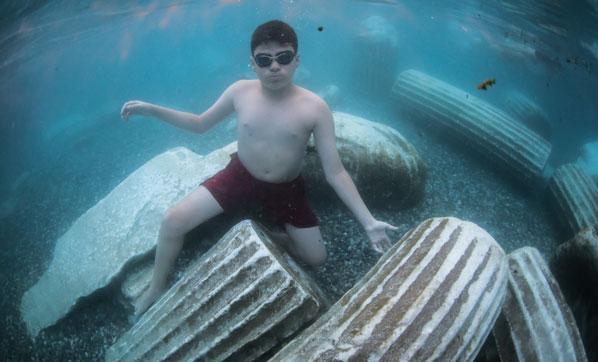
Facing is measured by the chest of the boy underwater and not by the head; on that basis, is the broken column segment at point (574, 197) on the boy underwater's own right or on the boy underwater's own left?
on the boy underwater's own left

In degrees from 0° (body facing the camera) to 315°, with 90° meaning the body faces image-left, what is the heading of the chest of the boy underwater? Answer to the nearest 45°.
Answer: approximately 0°

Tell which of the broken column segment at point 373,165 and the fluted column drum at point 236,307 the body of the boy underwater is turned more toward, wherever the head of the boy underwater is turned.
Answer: the fluted column drum

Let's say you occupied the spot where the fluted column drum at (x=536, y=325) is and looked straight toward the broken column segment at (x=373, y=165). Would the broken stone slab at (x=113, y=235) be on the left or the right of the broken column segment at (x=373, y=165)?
left
